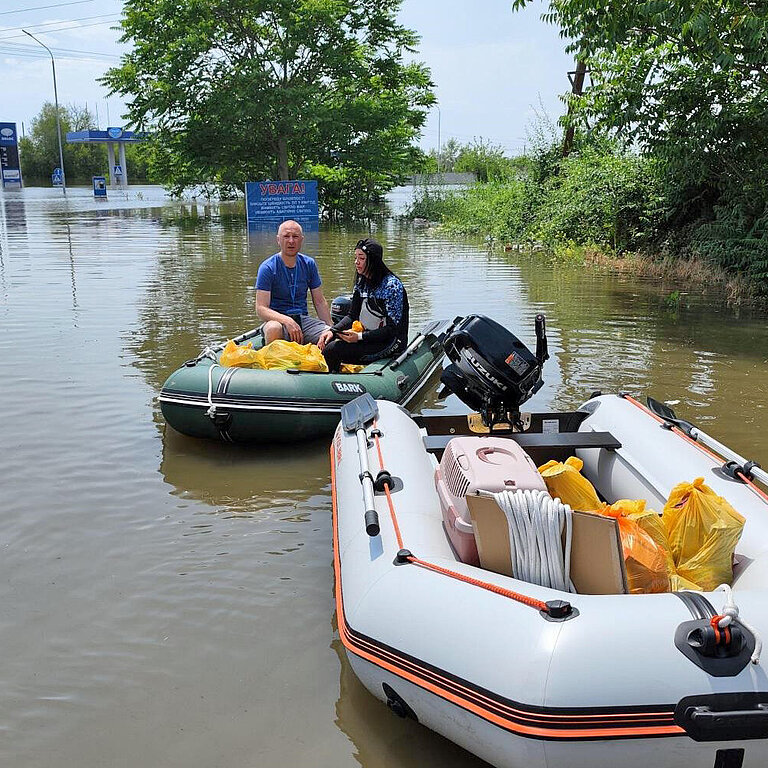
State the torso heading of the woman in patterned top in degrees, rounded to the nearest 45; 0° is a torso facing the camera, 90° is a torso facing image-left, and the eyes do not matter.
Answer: approximately 45°

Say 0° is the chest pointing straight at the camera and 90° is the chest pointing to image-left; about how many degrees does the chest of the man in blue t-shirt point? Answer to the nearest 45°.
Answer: approximately 0°

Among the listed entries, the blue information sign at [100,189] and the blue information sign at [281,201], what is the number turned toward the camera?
2

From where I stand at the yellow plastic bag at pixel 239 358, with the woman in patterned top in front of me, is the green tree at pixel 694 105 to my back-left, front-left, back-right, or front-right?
front-left

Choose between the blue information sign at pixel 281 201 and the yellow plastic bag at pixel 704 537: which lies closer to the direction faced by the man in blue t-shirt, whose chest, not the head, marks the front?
the yellow plastic bag

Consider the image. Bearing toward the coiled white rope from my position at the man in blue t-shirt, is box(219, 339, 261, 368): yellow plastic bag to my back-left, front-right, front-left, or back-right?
front-right

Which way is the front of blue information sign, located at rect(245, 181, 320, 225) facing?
toward the camera

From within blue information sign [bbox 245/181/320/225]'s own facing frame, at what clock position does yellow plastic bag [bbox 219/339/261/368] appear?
The yellow plastic bag is roughly at 12 o'clock from the blue information sign.

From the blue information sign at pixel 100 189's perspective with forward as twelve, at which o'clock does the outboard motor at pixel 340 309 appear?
The outboard motor is roughly at 12 o'clock from the blue information sign.

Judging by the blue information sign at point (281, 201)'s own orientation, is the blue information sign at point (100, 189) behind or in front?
behind

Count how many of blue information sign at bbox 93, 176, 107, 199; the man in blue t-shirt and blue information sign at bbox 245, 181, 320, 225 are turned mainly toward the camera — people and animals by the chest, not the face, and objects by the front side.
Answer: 3

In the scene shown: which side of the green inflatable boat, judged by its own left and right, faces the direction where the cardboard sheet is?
left

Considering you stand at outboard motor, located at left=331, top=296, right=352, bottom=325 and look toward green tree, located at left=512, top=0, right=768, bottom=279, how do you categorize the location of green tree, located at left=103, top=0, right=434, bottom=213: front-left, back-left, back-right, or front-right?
front-left

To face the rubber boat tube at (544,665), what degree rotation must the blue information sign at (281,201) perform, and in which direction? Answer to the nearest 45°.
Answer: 0° — it already faces it

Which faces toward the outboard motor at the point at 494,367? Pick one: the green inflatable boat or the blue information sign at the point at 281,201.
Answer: the blue information sign

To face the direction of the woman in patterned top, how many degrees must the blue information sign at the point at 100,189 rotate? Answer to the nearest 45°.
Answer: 0° — it already faces them

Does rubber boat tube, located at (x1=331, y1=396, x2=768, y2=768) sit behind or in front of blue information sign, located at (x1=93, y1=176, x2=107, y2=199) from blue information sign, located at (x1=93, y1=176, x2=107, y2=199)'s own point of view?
in front

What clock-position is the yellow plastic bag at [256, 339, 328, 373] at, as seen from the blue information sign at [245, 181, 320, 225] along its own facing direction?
The yellow plastic bag is roughly at 12 o'clock from the blue information sign.

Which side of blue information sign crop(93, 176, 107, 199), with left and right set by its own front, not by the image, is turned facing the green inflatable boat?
front

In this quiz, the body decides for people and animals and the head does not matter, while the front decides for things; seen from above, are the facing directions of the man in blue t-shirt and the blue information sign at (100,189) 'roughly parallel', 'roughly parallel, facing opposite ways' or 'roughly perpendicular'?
roughly parallel
